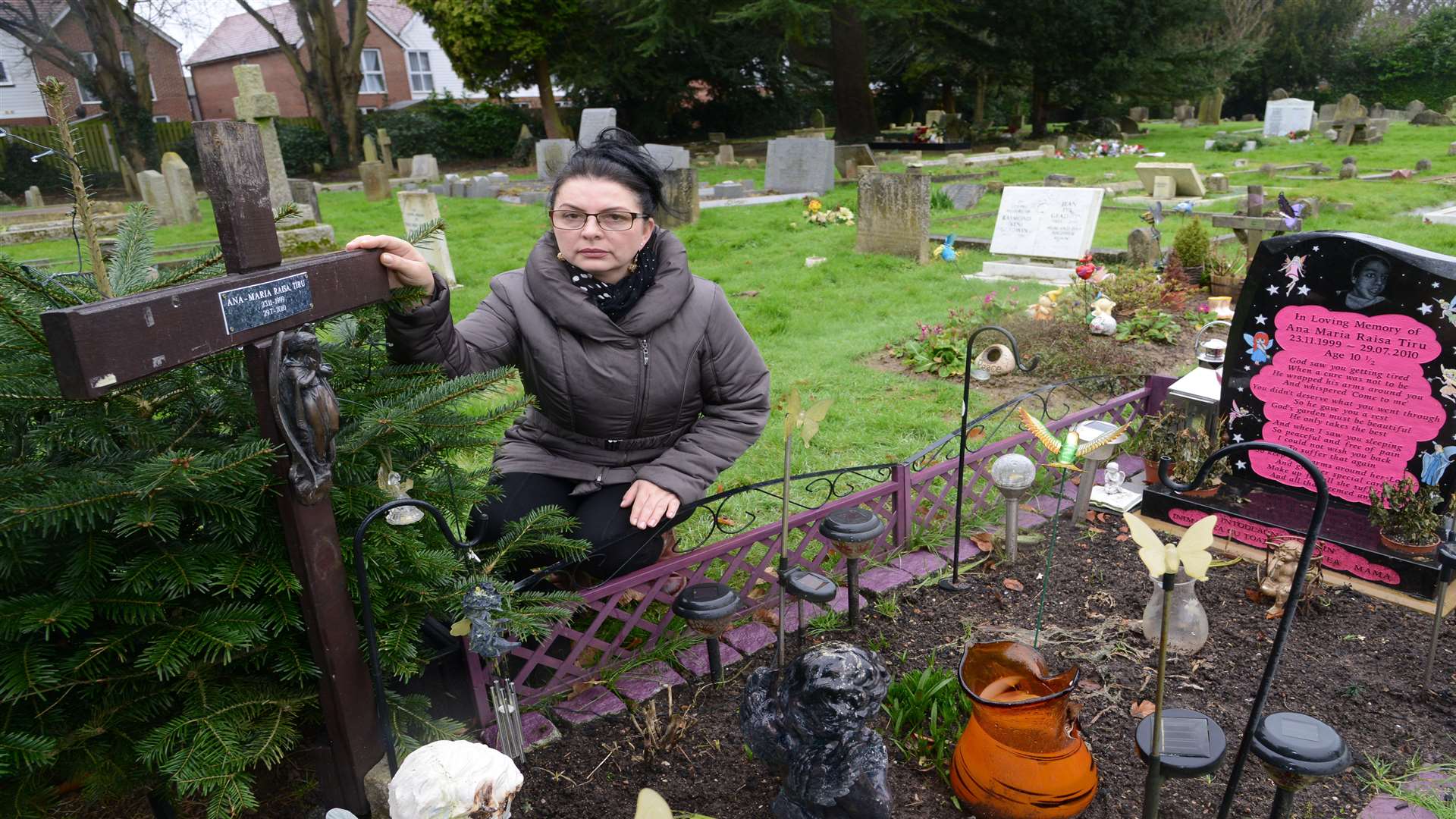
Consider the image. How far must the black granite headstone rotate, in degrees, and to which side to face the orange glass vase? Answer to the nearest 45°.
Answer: approximately 45° to its left

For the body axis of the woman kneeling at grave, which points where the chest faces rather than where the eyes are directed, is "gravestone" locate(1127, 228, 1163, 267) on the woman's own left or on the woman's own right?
on the woman's own left

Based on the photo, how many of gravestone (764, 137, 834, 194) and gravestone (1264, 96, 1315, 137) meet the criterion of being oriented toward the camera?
2

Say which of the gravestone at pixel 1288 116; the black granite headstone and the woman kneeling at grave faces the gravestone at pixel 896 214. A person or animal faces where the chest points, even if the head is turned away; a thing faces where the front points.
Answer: the gravestone at pixel 1288 116

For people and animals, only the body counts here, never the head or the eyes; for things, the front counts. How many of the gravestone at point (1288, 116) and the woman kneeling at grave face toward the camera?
2

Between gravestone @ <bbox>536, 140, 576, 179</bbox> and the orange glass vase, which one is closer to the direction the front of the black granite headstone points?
the orange glass vase

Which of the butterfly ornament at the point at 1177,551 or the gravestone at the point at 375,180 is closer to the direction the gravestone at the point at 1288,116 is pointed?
the butterfly ornament

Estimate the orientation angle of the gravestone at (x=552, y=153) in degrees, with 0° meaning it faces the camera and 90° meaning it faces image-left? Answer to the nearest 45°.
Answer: approximately 0°

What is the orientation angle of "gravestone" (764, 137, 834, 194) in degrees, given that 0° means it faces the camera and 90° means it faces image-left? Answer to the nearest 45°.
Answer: approximately 0°

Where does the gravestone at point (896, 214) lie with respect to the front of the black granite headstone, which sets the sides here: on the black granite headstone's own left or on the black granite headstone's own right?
on the black granite headstone's own right

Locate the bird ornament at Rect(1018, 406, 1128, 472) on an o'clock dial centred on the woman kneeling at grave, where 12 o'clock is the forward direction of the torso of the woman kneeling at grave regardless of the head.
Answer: The bird ornament is roughly at 9 o'clock from the woman kneeling at grave.
